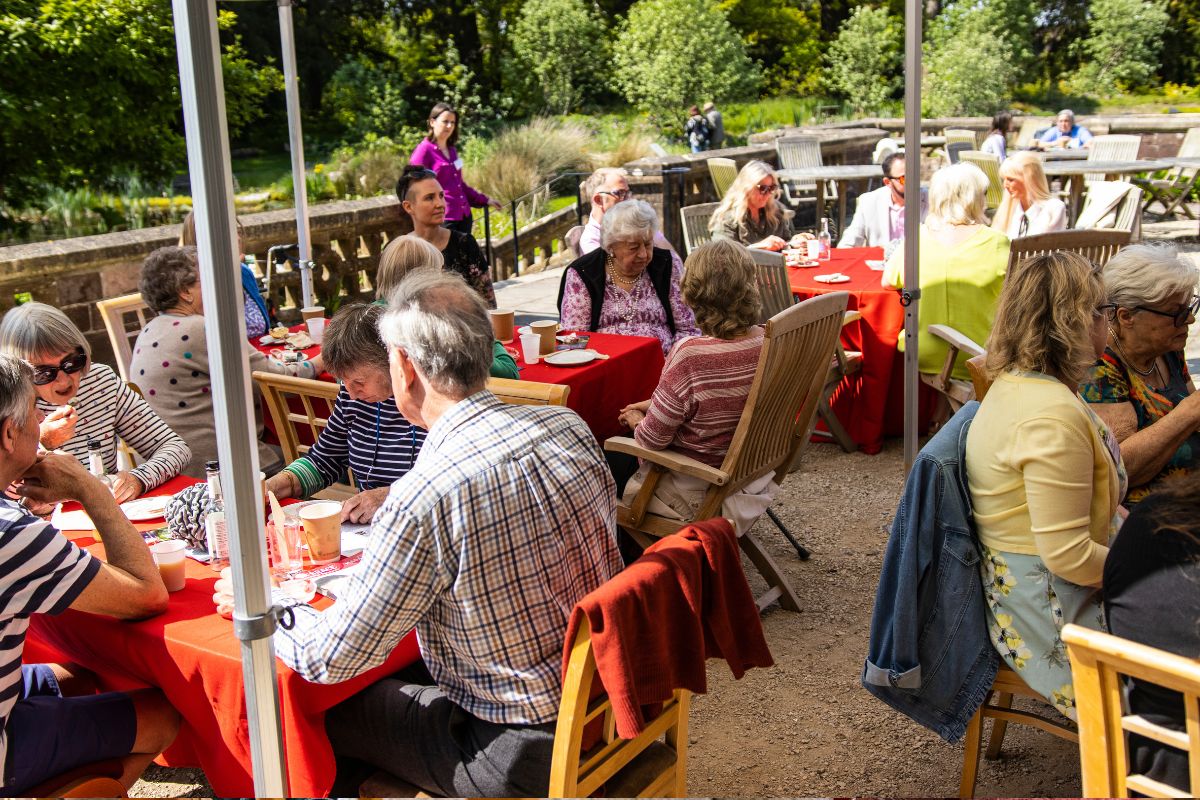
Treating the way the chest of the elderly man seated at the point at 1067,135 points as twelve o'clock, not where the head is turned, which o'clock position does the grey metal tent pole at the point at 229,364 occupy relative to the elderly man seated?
The grey metal tent pole is roughly at 12 o'clock from the elderly man seated.

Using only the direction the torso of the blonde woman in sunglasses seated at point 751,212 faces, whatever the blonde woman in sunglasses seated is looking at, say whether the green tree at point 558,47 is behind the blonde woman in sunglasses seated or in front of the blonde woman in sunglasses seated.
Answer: behind

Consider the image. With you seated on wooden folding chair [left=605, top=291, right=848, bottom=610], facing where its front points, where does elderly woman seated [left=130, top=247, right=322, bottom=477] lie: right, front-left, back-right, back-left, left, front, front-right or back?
front-left

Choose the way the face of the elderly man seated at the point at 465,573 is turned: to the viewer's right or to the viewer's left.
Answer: to the viewer's left

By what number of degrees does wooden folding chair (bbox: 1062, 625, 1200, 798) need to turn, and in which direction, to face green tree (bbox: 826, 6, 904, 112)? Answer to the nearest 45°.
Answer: approximately 45° to its left

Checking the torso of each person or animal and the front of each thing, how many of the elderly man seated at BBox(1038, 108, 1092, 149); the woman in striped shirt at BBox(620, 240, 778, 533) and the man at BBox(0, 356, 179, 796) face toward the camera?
1

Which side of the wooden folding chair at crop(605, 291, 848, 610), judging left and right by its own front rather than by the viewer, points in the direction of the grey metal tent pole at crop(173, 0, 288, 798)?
left

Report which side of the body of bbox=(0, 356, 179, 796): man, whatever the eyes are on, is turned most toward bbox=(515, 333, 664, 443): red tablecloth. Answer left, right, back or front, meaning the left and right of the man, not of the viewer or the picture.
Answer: front

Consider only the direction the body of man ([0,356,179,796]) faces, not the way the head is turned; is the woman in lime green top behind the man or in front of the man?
in front

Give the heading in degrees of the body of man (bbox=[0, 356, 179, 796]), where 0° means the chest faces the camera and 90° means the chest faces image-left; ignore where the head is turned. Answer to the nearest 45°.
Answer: approximately 225°

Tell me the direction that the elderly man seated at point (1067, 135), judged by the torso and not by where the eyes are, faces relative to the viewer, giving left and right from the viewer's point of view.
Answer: facing the viewer

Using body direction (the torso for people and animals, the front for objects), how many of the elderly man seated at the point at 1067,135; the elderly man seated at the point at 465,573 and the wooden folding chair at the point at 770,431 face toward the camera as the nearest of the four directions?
1

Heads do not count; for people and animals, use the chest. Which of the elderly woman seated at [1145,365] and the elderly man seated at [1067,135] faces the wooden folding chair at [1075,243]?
the elderly man seated

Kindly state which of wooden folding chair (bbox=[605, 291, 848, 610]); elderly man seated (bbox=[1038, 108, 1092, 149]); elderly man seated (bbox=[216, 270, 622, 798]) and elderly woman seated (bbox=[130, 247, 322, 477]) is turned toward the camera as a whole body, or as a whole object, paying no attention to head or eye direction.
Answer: elderly man seated (bbox=[1038, 108, 1092, 149])

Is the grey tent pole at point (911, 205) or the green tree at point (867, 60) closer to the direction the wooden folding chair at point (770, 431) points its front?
the green tree

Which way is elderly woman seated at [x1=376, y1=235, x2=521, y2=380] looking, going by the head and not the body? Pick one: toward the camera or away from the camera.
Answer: away from the camera
